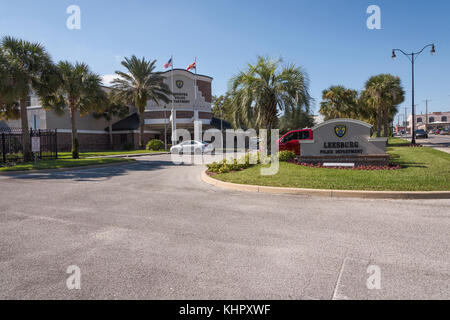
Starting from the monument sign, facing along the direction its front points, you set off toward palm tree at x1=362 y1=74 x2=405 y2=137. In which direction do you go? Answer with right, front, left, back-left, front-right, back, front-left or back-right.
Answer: back

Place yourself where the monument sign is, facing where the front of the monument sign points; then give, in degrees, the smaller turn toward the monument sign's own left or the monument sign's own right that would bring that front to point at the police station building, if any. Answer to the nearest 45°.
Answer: approximately 135° to the monument sign's own right

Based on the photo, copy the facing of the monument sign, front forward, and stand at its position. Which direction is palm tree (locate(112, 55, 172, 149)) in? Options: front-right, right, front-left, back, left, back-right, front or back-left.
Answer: back-right

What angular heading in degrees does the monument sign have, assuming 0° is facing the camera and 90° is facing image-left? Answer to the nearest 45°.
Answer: approximately 0°

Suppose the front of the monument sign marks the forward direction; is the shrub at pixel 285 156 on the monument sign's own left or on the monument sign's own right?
on the monument sign's own right

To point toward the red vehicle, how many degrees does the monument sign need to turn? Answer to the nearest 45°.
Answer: approximately 135° to its right

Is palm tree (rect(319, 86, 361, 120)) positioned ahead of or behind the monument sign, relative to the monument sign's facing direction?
behind

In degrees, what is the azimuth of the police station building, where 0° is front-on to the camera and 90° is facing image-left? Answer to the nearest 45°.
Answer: approximately 315°

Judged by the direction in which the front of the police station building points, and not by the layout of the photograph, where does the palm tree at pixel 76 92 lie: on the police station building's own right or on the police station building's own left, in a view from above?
on the police station building's own right
